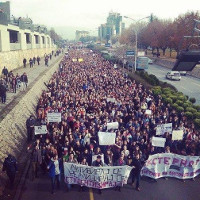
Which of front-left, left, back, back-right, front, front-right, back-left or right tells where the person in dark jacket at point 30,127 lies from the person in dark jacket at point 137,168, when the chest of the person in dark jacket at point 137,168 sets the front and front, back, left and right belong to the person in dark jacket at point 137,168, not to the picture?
back-right

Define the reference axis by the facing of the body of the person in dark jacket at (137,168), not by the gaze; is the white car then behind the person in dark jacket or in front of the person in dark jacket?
behind

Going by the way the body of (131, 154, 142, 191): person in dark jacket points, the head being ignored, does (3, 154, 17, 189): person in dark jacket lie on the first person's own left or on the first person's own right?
on the first person's own right

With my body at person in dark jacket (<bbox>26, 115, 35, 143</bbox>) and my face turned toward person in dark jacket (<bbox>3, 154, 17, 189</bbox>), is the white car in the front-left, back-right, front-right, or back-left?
back-left

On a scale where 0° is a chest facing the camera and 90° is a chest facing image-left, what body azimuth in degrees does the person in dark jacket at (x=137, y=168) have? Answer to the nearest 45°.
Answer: approximately 0°

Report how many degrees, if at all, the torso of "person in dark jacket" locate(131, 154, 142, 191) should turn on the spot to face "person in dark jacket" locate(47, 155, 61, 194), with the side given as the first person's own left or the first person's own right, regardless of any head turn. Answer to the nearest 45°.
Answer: approximately 90° to the first person's own right

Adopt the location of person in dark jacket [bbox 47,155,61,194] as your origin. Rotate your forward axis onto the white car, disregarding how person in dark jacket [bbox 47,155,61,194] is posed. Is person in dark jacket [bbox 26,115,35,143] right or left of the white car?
left

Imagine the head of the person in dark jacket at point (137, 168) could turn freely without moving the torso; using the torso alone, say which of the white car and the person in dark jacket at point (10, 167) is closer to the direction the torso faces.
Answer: the person in dark jacket

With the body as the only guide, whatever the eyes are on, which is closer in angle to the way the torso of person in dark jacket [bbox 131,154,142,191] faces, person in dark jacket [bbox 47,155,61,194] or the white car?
the person in dark jacket

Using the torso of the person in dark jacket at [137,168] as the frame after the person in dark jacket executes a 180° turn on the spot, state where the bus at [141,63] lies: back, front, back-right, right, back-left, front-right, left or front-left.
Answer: front
